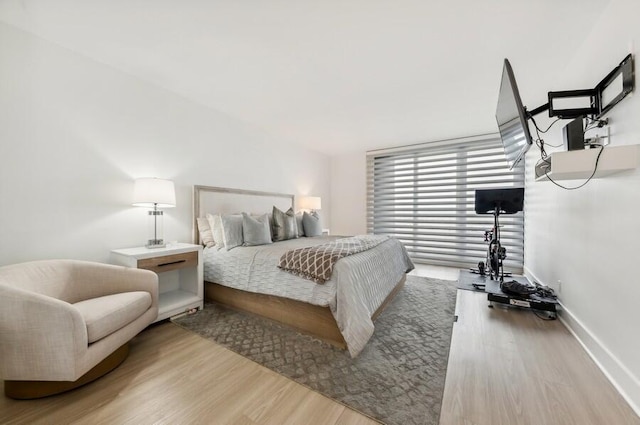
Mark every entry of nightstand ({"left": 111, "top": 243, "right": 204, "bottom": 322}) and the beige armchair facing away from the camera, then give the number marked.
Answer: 0

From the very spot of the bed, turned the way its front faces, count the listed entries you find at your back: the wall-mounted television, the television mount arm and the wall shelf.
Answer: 0

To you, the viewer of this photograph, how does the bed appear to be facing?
facing the viewer and to the right of the viewer

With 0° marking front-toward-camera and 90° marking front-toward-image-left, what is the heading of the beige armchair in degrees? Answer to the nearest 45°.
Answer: approximately 315°

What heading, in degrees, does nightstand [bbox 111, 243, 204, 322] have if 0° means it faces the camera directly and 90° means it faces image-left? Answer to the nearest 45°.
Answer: approximately 315°

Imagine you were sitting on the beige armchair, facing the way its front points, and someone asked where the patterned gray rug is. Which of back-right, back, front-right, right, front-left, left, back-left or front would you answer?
front

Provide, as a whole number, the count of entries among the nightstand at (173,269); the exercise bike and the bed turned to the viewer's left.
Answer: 0
